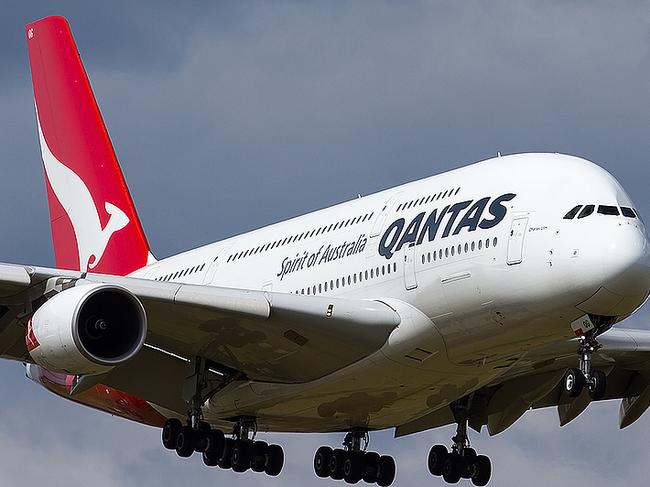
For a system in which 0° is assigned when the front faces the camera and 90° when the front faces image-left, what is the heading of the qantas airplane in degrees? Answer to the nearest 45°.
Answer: approximately 315°
